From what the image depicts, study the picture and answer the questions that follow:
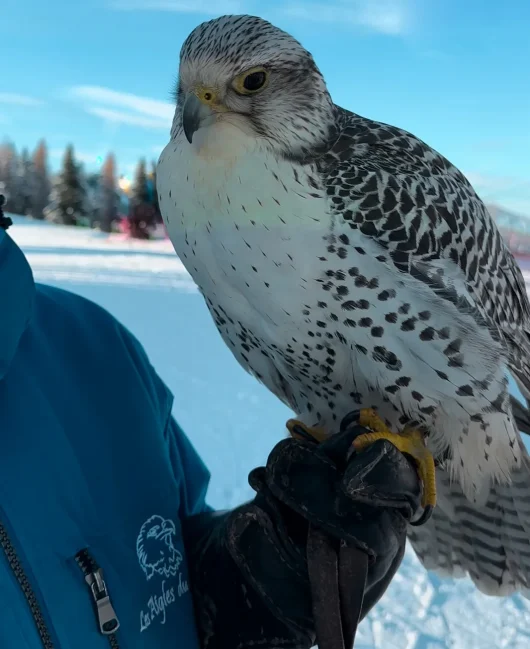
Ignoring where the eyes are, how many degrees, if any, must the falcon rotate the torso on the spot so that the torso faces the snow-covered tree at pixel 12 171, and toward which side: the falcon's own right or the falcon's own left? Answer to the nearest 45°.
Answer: approximately 90° to the falcon's own right

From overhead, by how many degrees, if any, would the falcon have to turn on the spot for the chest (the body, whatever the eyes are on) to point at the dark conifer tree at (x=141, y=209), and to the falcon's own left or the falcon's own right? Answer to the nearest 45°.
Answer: approximately 90° to the falcon's own right

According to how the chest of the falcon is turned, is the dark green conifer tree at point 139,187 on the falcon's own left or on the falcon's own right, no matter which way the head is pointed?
on the falcon's own right

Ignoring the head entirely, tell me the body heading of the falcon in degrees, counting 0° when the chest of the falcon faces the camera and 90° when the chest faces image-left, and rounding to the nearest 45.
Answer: approximately 45°

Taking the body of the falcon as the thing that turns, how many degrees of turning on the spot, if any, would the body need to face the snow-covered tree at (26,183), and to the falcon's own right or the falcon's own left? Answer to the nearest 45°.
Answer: approximately 90° to the falcon's own right
